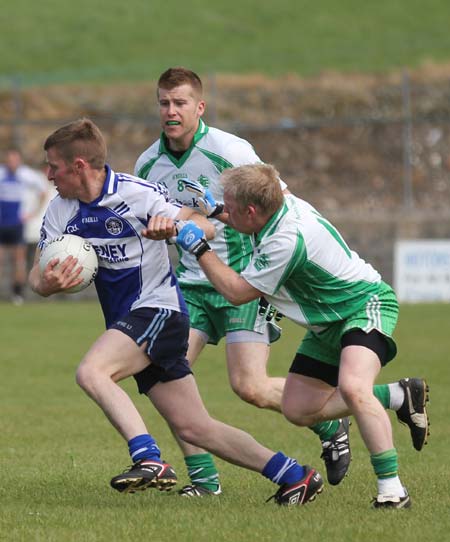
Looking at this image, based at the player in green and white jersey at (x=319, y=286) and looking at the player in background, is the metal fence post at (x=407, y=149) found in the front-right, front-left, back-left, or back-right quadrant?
front-right

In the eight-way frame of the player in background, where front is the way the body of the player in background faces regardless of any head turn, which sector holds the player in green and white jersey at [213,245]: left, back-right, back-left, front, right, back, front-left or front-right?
front

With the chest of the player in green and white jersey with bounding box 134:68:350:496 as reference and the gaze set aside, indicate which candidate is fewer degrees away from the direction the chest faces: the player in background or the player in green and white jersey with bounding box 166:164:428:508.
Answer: the player in green and white jersey

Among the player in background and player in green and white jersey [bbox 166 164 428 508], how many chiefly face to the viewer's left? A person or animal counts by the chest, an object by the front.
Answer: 1

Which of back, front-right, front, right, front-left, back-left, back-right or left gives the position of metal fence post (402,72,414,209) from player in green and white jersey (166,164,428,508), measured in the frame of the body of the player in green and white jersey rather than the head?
right

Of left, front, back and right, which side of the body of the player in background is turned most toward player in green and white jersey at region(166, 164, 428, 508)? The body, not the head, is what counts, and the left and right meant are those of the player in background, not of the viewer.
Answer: front

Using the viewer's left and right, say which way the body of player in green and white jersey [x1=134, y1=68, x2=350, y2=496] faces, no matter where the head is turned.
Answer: facing the viewer and to the left of the viewer

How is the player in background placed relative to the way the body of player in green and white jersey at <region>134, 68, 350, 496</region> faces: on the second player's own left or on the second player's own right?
on the second player's own right

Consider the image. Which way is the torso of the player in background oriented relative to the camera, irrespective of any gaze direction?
toward the camera

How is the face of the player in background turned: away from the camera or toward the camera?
toward the camera

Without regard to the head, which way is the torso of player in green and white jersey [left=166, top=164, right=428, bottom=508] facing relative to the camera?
to the viewer's left

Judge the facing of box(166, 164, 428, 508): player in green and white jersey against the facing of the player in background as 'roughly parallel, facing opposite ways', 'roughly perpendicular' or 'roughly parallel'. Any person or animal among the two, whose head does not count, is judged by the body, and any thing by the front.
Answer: roughly perpendicular

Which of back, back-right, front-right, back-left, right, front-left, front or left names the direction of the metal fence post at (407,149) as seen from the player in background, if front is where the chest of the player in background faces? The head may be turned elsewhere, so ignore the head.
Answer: left

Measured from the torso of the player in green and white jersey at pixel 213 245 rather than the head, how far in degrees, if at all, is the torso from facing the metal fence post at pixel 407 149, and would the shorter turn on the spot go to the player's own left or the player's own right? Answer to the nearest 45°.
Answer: approximately 135° to the player's own right
